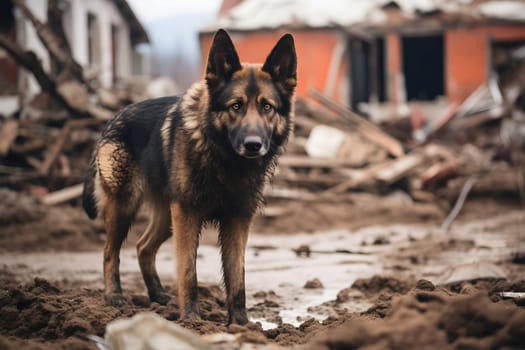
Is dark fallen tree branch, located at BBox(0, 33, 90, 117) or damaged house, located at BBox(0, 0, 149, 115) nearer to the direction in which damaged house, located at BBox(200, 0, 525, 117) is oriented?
the dark fallen tree branch

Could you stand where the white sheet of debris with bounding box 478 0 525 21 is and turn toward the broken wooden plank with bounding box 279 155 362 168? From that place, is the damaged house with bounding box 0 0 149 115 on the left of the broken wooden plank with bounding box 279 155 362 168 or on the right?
right

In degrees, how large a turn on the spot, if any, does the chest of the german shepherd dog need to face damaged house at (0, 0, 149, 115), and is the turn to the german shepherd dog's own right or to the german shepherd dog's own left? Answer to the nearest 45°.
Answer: approximately 135° to the german shepherd dog's own left

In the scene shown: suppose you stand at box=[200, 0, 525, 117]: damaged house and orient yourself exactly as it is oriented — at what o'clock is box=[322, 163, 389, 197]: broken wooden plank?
The broken wooden plank is roughly at 12 o'clock from the damaged house.

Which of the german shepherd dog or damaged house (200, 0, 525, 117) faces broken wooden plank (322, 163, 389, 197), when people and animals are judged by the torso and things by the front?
the damaged house

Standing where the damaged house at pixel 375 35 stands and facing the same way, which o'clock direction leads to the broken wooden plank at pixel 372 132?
The broken wooden plank is roughly at 12 o'clock from the damaged house.

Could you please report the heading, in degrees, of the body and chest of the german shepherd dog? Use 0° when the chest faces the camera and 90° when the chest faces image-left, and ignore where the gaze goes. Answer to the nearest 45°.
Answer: approximately 315°

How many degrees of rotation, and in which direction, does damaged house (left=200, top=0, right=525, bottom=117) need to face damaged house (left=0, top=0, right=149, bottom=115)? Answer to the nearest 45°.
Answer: approximately 45° to its right

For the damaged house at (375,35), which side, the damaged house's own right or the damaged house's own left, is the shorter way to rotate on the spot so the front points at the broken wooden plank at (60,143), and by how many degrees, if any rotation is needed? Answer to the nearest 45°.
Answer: approximately 45° to the damaged house's own right

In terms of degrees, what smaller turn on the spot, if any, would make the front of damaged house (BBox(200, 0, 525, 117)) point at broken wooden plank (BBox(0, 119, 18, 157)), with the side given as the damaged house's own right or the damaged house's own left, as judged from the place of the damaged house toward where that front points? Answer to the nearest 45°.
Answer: approximately 45° to the damaged house's own right

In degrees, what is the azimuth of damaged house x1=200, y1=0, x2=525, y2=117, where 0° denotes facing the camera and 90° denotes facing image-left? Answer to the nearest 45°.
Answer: approximately 0°

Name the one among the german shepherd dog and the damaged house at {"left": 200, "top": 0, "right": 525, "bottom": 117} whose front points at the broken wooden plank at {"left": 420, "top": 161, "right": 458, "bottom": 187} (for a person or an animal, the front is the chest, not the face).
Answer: the damaged house

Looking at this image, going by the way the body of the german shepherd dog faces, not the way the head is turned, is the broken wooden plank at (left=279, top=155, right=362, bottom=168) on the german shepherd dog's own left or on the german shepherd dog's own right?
on the german shepherd dog's own left
